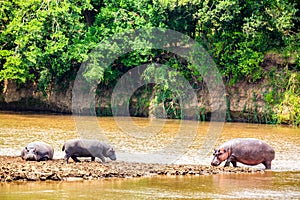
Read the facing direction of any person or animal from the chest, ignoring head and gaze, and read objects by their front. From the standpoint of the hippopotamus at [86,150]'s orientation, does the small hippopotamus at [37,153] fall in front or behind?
behind

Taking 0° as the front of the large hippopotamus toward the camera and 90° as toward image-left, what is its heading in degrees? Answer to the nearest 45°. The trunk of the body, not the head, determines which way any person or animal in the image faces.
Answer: approximately 90°

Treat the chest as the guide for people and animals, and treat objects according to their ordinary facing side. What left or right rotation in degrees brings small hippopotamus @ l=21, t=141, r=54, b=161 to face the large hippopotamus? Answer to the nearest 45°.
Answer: approximately 135° to its left

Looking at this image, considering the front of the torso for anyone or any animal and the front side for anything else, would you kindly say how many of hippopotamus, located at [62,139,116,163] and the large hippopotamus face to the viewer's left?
1

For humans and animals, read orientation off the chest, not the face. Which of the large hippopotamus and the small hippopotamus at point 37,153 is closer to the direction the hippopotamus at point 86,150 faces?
the large hippopotamus

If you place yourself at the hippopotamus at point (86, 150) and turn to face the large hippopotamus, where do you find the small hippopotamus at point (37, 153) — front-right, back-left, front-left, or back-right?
back-right

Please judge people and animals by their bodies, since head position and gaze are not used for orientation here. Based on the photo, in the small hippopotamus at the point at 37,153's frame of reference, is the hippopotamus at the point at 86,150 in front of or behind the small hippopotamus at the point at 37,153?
behind

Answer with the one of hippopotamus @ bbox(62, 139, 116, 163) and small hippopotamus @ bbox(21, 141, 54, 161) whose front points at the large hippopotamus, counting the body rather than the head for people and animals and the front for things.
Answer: the hippopotamus

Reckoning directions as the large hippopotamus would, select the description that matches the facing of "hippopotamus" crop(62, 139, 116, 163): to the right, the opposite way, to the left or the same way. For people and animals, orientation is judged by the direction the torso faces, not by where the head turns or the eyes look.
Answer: the opposite way

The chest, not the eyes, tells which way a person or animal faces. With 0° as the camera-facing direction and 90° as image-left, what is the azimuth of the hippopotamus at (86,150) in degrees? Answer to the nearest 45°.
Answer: approximately 270°

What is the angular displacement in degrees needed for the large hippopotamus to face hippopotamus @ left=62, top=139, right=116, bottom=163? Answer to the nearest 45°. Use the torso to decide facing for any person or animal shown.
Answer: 0° — it already faces it

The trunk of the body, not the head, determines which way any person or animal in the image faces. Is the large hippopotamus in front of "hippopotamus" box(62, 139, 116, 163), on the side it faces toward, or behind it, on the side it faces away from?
in front
